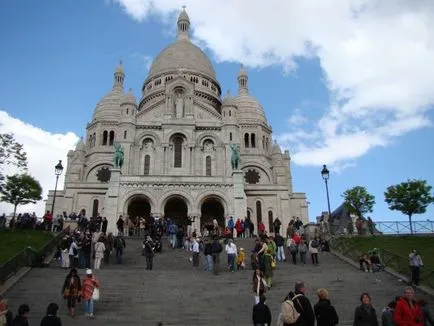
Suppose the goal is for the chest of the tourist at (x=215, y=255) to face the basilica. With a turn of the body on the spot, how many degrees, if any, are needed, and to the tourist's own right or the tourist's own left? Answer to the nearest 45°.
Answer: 0° — they already face it

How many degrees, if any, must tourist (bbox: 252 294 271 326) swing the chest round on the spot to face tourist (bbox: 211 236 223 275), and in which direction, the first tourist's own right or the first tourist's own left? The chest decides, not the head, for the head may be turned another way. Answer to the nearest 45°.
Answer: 0° — they already face them

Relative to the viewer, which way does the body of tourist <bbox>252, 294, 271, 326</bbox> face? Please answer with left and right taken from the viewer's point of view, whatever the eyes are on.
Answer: facing away from the viewer

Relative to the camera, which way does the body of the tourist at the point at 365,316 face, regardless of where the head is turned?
toward the camera

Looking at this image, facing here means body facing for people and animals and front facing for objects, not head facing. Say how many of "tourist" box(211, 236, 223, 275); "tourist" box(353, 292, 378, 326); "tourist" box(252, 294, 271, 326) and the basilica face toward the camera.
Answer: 2

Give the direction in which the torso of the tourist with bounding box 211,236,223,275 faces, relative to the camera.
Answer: away from the camera

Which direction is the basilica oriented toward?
toward the camera

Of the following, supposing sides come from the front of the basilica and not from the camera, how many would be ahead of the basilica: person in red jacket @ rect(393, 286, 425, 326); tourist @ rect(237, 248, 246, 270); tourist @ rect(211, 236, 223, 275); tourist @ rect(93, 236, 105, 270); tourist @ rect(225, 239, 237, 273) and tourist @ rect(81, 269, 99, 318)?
6

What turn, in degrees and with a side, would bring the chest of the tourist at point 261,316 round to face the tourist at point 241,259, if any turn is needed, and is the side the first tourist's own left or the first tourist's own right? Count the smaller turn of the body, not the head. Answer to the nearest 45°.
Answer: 0° — they already face them

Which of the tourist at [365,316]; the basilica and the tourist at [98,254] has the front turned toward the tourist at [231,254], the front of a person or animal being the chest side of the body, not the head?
the basilica
